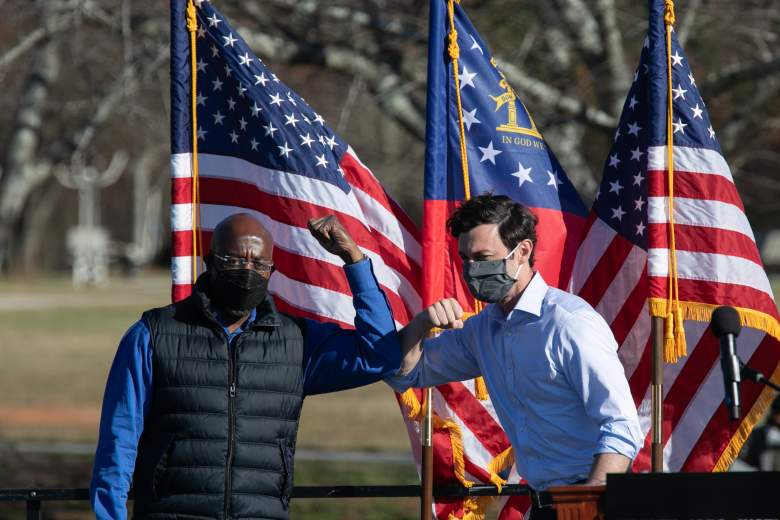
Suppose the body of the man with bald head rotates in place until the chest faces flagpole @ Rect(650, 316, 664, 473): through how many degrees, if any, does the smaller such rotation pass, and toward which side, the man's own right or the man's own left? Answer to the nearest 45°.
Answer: approximately 135° to the man's own left

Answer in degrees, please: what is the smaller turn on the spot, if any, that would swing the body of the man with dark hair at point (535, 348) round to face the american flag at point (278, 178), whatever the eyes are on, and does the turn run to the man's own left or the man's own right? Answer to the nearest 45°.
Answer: approximately 90° to the man's own right

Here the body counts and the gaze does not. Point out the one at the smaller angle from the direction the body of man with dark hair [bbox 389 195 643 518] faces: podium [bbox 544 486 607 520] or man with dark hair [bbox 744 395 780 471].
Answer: the podium

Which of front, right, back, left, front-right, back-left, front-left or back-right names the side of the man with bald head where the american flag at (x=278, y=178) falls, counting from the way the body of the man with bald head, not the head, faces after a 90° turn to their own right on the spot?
right

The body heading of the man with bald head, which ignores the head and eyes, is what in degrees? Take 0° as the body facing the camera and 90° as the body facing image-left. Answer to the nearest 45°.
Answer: approximately 0°

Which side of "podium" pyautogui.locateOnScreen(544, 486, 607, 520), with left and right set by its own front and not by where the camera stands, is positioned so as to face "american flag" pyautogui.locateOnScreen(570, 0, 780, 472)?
back

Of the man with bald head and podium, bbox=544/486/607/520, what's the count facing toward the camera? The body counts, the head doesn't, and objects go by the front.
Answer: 2

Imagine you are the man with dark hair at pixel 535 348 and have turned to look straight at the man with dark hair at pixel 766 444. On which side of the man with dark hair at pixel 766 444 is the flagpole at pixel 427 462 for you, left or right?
left
